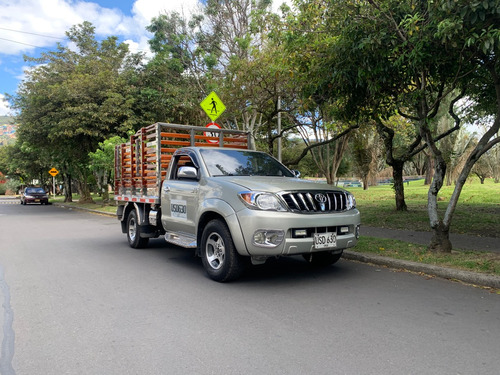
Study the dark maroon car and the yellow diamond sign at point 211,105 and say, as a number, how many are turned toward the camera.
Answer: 2

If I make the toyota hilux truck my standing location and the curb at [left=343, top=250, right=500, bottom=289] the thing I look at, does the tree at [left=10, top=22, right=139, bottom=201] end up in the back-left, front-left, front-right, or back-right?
back-left

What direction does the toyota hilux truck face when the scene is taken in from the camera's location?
facing the viewer and to the right of the viewer

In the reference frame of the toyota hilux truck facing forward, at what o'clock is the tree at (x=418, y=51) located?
The tree is roughly at 10 o'clock from the toyota hilux truck.

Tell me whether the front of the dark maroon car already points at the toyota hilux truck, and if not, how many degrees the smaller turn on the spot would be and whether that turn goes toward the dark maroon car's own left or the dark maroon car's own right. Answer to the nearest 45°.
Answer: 0° — it already faces it

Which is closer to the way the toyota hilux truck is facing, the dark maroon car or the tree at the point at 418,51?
the tree

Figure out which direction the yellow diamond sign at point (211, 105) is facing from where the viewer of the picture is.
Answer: facing the viewer

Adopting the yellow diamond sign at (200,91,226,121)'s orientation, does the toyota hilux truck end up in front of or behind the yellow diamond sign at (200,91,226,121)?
in front

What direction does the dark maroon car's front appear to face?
toward the camera

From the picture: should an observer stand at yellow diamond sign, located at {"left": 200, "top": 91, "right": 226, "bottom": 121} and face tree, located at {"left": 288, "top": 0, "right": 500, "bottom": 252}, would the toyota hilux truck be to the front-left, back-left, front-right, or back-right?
front-right

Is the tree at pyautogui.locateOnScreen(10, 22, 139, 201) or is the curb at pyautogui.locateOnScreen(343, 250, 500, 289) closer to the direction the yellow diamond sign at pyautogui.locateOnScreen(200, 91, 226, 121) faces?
the curb

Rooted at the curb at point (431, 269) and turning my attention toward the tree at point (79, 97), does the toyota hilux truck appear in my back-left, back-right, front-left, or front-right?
front-left

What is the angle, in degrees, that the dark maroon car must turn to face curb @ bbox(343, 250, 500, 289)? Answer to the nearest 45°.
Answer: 0° — it already faces it

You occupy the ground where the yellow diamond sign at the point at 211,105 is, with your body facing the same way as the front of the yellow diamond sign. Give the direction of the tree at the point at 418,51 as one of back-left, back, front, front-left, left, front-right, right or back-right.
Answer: front-left

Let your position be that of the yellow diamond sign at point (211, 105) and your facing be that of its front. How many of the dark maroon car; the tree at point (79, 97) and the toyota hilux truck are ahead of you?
1

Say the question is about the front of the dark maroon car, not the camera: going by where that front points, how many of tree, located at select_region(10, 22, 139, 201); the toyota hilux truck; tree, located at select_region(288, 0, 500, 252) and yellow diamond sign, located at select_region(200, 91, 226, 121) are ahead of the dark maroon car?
4
